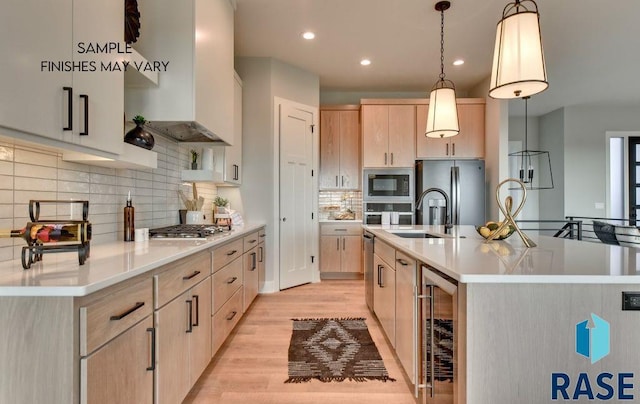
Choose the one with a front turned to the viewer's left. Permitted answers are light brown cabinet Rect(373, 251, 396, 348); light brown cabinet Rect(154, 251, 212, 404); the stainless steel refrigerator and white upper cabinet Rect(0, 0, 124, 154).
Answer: light brown cabinet Rect(373, 251, 396, 348)

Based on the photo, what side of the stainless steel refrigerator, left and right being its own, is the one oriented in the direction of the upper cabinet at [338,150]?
right

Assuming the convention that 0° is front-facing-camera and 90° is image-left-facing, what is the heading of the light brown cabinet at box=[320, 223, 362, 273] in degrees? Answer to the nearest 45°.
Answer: approximately 0°

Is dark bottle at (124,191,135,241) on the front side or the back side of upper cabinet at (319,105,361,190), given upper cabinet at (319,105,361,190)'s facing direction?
on the front side

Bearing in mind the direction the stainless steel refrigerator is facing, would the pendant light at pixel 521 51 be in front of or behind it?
in front

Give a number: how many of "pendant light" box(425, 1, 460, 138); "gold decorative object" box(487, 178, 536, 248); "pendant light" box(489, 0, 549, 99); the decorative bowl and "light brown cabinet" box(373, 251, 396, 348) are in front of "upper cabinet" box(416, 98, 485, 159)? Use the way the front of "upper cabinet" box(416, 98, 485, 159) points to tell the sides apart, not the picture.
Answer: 5

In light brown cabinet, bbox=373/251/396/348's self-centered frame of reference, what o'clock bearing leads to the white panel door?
The white panel door is roughly at 2 o'clock from the light brown cabinet.

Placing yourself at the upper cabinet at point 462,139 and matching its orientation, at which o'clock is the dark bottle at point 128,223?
The dark bottle is roughly at 1 o'clock from the upper cabinet.

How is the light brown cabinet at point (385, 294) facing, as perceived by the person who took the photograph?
facing to the left of the viewer

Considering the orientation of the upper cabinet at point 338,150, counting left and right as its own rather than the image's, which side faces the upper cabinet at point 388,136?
left

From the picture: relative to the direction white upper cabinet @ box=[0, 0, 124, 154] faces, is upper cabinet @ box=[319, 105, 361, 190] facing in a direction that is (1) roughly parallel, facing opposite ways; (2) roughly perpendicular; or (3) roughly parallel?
roughly perpendicular

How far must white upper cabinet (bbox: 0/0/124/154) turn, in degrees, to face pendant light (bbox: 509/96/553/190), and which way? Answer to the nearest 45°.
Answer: approximately 45° to its left

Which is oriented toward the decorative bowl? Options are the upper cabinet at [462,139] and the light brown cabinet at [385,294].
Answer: the upper cabinet

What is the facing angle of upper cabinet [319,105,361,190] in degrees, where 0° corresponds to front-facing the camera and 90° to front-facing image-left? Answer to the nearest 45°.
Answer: approximately 0°

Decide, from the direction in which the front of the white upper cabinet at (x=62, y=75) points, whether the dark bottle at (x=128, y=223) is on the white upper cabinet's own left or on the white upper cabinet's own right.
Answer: on the white upper cabinet's own left
